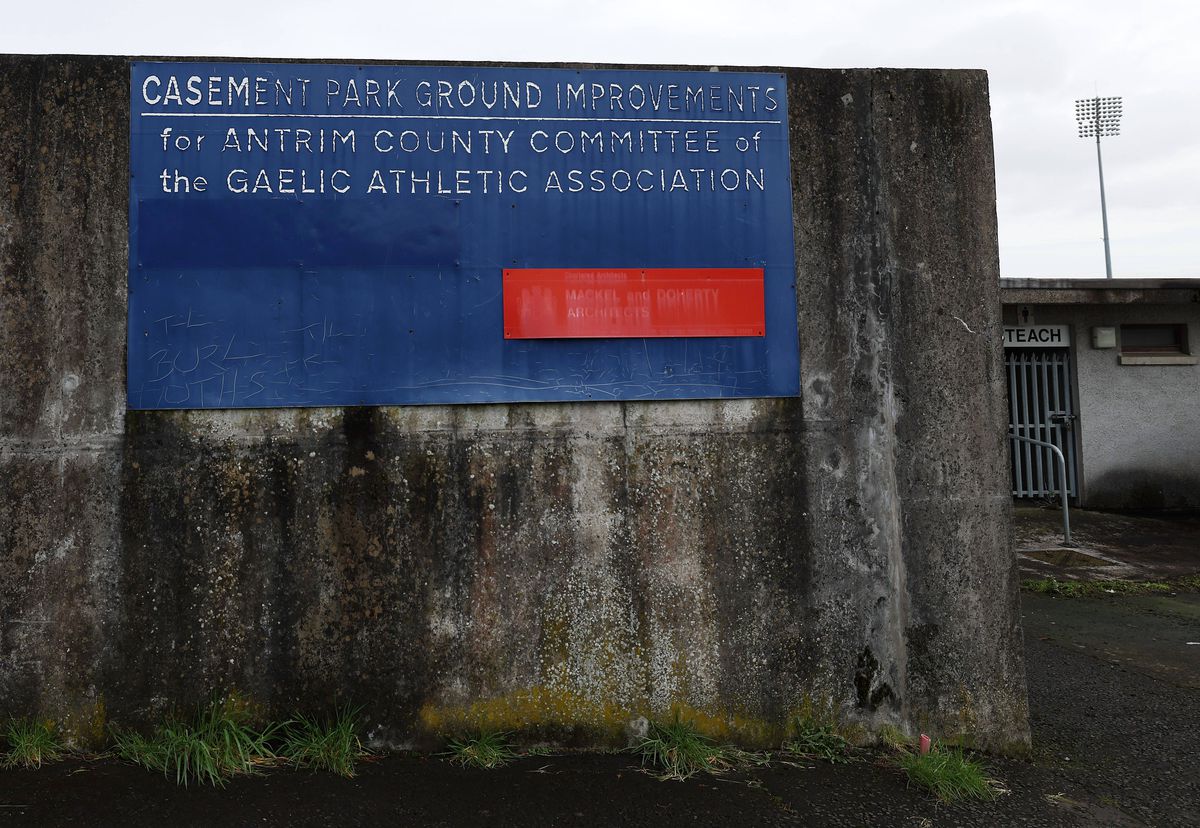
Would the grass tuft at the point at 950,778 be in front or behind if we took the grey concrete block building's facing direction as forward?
in front

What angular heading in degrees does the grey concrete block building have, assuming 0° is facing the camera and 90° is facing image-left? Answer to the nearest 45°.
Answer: approximately 0°

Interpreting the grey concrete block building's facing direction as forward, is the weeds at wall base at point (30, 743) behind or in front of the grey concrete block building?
in front

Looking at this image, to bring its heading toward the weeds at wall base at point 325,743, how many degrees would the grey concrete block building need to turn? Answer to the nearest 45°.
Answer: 0° — it already faces it

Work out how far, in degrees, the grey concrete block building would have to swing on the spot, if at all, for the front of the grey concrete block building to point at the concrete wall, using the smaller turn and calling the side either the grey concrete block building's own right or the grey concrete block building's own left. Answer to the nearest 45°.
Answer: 0° — it already faces it

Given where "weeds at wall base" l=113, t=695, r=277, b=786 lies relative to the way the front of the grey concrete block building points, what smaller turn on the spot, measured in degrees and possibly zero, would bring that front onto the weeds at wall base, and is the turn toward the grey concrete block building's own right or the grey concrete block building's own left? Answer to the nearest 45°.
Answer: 0° — it already faces it

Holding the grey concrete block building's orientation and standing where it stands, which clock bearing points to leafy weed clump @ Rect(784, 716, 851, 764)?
The leafy weed clump is roughly at 12 o'clock from the grey concrete block building.
